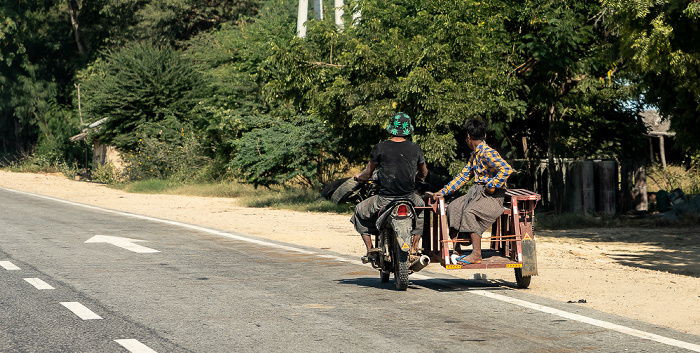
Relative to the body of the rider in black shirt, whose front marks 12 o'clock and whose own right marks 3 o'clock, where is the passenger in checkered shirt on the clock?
The passenger in checkered shirt is roughly at 3 o'clock from the rider in black shirt.

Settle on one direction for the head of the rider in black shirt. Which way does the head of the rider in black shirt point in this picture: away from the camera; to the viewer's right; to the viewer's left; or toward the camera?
away from the camera

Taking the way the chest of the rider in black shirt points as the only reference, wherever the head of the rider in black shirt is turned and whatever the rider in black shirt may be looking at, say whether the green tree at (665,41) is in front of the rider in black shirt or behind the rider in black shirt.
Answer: in front

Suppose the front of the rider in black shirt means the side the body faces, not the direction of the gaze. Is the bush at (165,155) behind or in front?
in front

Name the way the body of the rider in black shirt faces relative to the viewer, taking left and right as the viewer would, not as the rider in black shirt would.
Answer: facing away from the viewer

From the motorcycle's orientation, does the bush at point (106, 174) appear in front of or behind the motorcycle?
in front

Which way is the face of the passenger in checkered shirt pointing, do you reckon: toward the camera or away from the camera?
away from the camera

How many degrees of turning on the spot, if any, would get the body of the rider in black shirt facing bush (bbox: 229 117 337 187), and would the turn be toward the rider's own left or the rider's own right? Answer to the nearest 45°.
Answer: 0° — they already face it

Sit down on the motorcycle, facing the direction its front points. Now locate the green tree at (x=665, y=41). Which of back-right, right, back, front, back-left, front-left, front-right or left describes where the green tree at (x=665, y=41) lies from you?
front-right

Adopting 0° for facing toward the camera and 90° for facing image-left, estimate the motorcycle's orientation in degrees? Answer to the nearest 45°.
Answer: approximately 180°

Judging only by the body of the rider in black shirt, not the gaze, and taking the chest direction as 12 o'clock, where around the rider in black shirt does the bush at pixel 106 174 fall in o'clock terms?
The bush is roughly at 11 o'clock from the rider in black shirt.
